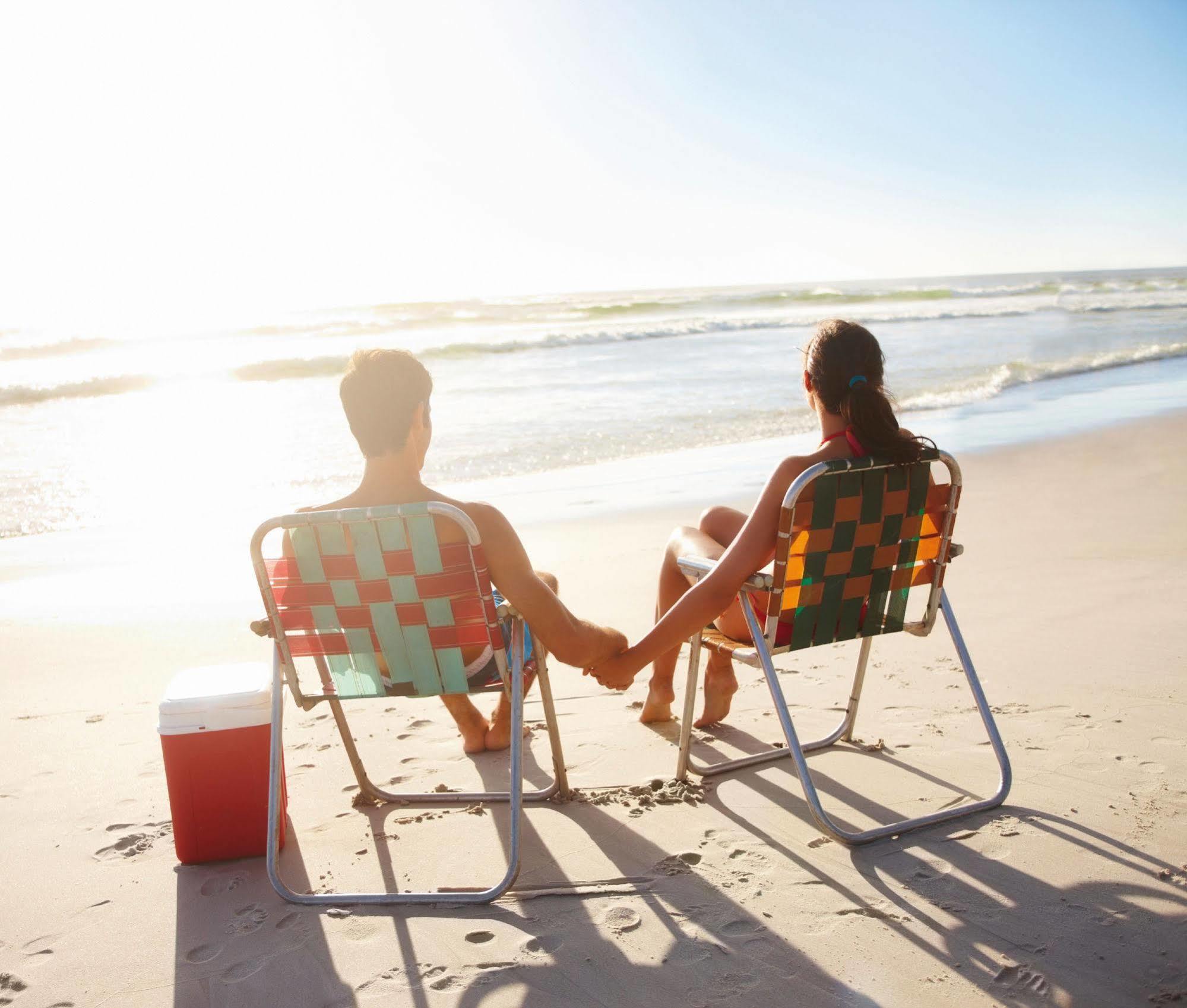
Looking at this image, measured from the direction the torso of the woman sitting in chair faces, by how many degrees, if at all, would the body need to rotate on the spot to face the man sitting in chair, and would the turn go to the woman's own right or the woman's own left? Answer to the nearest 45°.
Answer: approximately 45° to the woman's own left

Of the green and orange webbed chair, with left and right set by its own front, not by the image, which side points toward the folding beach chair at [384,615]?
left

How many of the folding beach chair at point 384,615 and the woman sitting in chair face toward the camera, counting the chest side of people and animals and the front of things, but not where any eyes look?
0

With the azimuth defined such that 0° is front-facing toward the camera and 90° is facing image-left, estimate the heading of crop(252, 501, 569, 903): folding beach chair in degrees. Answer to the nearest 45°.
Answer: approximately 180°

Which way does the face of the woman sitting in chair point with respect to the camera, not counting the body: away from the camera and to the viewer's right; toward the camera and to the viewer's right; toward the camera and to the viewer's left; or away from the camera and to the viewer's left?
away from the camera and to the viewer's left

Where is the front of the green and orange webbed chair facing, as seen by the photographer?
facing away from the viewer and to the left of the viewer

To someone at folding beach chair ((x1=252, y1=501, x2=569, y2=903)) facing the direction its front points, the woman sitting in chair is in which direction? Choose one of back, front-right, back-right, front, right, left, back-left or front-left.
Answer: right

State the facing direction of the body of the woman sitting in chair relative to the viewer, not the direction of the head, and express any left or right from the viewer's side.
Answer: facing away from the viewer and to the left of the viewer

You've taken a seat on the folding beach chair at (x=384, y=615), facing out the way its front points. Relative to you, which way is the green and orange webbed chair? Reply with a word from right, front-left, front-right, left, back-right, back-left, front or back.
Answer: right
